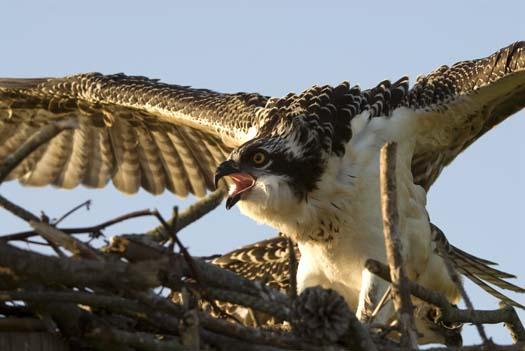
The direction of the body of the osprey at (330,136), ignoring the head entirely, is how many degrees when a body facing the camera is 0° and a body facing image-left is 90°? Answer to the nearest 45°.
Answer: approximately 45°

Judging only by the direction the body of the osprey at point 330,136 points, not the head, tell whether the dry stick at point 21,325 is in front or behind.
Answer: in front

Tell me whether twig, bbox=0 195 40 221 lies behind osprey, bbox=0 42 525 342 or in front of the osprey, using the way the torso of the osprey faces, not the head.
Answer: in front

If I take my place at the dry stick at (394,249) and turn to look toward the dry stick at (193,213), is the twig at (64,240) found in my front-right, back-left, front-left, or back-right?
front-left

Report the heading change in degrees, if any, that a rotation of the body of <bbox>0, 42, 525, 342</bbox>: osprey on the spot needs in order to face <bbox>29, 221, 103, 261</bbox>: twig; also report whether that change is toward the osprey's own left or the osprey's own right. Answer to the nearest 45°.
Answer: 0° — it already faces it
